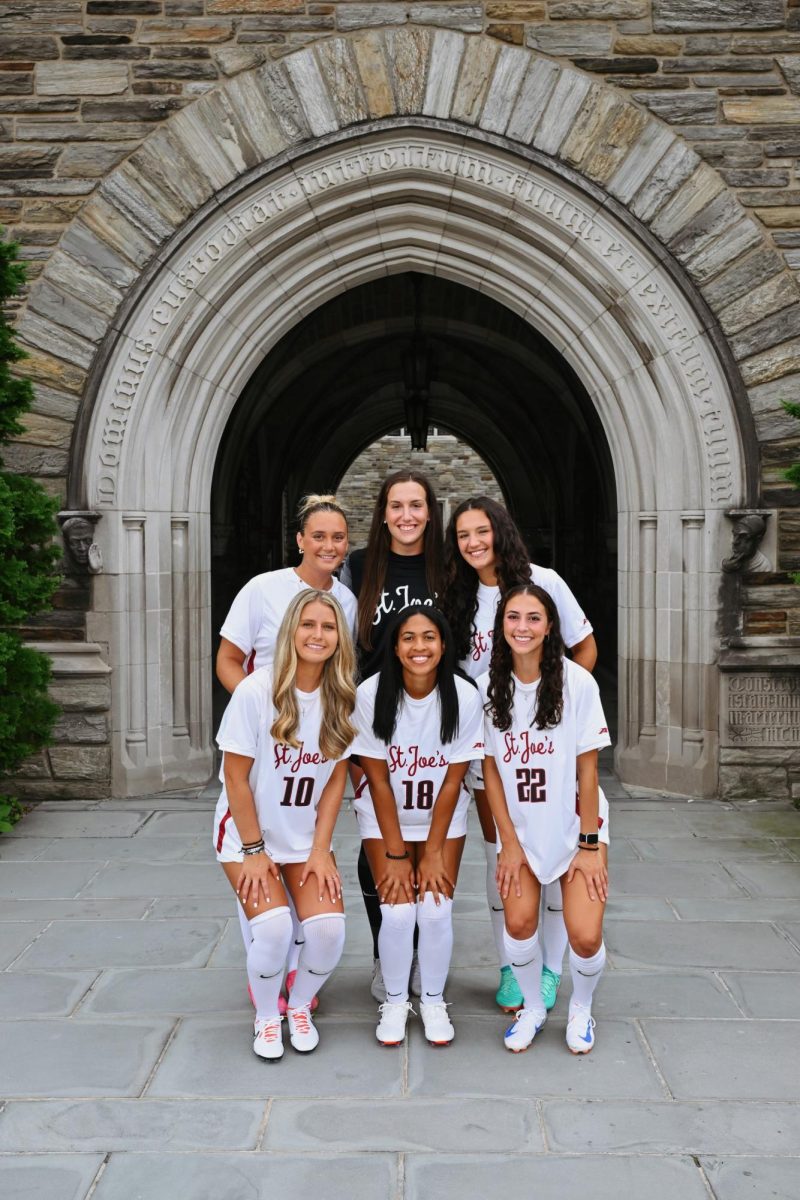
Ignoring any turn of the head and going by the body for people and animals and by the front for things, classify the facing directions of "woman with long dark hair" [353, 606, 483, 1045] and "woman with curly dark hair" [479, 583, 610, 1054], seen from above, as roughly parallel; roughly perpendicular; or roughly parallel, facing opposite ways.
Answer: roughly parallel

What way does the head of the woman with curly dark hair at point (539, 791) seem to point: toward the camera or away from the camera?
toward the camera

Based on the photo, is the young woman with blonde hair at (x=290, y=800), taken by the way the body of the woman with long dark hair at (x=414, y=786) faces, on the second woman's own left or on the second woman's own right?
on the second woman's own right

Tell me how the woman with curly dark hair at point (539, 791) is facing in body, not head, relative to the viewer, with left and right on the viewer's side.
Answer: facing the viewer

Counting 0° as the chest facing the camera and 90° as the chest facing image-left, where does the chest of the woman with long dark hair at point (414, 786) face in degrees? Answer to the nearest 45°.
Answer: approximately 0°

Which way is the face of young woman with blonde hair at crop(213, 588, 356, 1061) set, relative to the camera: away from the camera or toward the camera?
toward the camera

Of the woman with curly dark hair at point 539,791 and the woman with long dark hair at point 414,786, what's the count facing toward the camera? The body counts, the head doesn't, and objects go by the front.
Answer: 2

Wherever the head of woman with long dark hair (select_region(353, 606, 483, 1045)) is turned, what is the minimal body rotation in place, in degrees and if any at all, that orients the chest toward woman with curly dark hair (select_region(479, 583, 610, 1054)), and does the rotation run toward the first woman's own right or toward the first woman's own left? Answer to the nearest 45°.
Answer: approximately 90° to the first woman's own left
